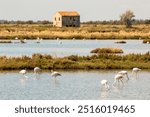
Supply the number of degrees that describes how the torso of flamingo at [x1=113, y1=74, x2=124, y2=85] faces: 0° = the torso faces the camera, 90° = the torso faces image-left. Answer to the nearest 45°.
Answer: approximately 90°

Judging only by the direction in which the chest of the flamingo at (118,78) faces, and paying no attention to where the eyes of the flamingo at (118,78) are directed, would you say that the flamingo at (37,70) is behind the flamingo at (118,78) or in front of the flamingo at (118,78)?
in front
